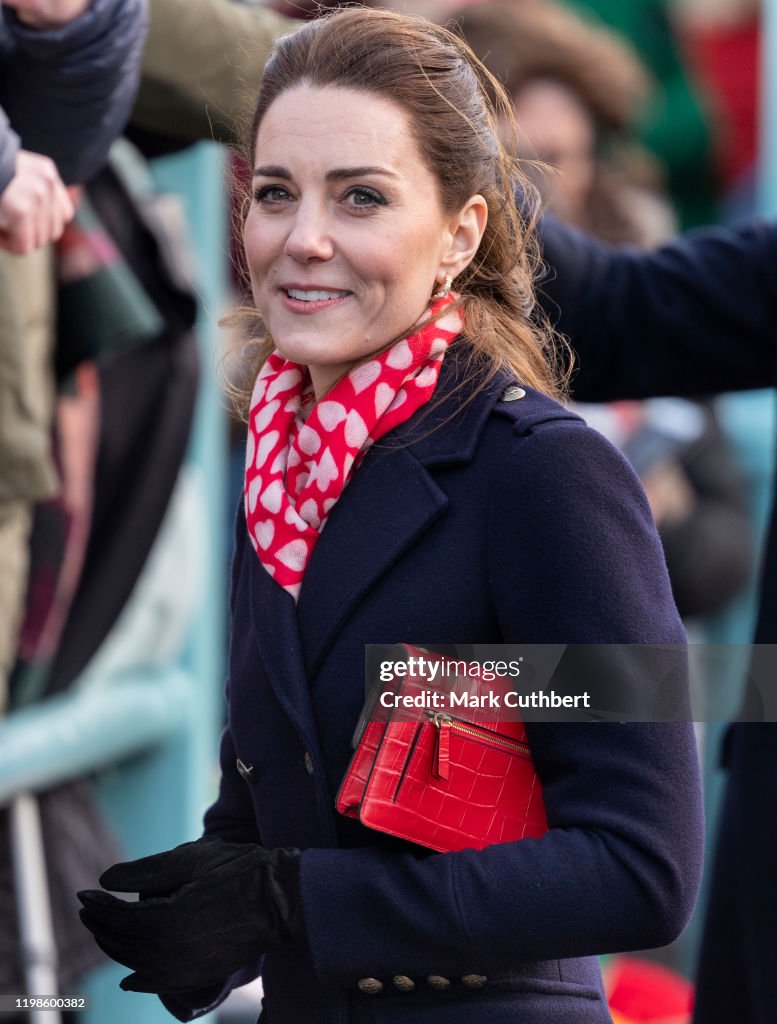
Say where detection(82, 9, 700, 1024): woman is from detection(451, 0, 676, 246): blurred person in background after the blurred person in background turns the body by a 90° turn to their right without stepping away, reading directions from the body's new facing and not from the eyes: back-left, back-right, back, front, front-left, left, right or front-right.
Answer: back-left

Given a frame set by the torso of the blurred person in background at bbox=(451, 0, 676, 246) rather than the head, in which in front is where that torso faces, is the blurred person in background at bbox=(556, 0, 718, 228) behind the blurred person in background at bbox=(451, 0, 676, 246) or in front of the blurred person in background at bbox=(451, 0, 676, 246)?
behind

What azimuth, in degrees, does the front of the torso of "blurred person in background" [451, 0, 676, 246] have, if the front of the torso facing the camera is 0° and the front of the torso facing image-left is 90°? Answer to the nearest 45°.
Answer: approximately 45°

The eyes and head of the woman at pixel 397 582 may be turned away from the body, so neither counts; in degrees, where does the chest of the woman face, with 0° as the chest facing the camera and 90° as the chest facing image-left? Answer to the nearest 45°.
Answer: approximately 45°

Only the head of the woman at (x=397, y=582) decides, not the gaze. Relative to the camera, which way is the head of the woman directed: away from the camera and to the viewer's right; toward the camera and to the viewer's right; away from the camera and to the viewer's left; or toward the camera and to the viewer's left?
toward the camera and to the viewer's left
